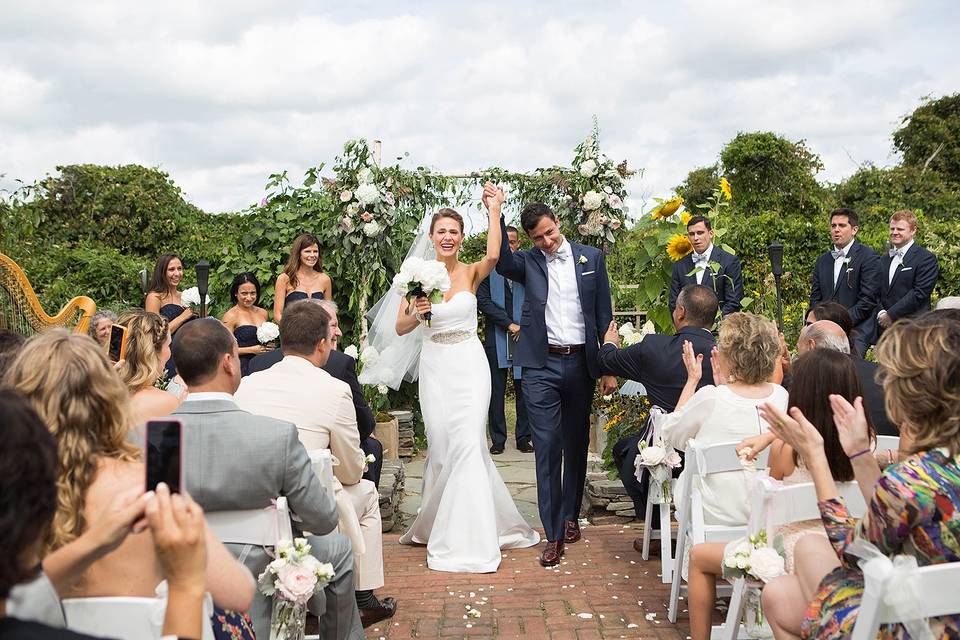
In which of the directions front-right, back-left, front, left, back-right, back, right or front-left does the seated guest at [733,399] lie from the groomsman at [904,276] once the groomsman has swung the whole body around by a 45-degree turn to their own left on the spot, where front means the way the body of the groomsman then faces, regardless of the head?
front

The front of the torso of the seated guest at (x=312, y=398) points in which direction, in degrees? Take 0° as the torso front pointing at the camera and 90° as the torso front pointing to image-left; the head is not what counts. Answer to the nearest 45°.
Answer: approximately 225°

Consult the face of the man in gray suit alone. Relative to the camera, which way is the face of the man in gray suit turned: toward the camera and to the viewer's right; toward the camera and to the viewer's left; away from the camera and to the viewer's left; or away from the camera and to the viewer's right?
away from the camera and to the viewer's right

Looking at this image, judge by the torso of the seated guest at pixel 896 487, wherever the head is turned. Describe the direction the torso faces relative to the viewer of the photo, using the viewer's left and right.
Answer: facing away from the viewer and to the left of the viewer

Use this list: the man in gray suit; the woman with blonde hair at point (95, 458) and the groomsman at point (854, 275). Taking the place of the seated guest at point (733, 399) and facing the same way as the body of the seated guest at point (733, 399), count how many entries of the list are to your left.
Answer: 2

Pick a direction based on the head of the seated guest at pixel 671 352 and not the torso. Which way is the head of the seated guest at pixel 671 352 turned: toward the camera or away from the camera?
away from the camera

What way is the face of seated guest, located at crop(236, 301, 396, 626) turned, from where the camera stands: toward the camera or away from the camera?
away from the camera

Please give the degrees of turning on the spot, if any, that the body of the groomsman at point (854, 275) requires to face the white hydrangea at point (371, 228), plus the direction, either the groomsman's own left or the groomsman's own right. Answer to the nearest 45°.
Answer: approximately 45° to the groomsman's own right

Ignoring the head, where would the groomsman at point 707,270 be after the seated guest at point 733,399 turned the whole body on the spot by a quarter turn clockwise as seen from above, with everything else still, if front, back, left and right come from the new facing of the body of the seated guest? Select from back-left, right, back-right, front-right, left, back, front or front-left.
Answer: front-left

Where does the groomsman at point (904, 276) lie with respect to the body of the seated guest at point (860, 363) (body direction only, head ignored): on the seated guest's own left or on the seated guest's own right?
on the seated guest's own right

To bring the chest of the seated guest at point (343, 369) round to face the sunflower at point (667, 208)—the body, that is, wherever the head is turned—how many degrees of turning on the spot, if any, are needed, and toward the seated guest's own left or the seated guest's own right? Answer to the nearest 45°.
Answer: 0° — they already face it

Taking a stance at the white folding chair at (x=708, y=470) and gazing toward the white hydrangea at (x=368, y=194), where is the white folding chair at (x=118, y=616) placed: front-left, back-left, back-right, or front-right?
back-left
